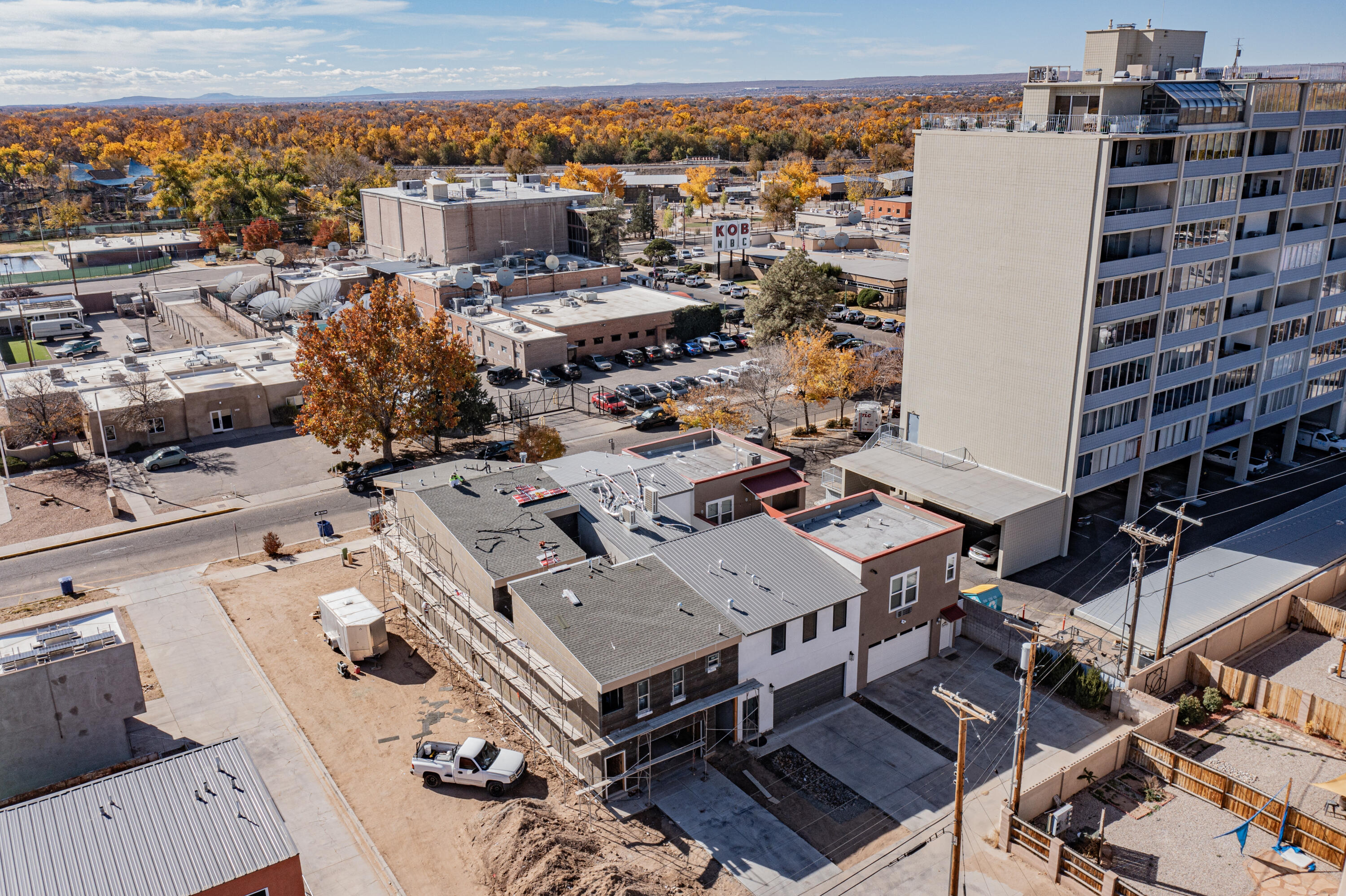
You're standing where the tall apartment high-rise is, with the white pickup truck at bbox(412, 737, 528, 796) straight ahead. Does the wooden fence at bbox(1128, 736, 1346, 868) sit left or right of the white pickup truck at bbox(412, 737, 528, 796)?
left

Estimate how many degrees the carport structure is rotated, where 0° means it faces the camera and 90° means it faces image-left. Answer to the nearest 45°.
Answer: approximately 45°

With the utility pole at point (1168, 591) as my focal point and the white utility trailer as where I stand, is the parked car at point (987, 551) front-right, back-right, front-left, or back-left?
front-left

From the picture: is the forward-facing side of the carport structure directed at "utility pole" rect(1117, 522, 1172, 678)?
no

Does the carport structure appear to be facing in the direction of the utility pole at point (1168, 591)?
no

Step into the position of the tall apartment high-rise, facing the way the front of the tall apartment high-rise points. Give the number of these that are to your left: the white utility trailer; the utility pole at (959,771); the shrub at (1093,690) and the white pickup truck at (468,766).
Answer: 0

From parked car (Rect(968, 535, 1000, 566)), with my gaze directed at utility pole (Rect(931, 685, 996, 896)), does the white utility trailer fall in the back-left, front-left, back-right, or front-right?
front-right

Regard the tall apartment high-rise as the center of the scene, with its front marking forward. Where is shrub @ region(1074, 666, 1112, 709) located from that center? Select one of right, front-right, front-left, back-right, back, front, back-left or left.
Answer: front-right

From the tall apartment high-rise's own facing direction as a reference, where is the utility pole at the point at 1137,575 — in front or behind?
in front

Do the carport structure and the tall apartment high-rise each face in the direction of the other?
no

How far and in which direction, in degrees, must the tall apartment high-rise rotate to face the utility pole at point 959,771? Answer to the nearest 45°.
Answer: approximately 45° to its right

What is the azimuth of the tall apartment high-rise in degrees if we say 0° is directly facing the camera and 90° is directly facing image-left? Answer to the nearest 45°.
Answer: approximately 315°

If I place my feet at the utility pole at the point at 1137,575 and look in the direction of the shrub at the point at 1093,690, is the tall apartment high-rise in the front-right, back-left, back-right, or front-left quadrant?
back-right

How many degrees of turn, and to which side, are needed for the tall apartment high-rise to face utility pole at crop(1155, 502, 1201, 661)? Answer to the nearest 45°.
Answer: approximately 45° to its right

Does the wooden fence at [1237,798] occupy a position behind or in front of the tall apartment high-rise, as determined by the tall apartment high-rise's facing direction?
in front

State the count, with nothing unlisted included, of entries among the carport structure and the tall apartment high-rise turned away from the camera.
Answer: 0

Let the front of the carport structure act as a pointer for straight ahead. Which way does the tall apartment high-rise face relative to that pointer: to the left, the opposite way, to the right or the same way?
to the left

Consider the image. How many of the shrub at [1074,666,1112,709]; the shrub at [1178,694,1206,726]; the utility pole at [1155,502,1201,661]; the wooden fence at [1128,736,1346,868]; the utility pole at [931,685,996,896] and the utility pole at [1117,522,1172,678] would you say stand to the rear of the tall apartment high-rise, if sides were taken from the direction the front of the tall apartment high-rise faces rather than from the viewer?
0
